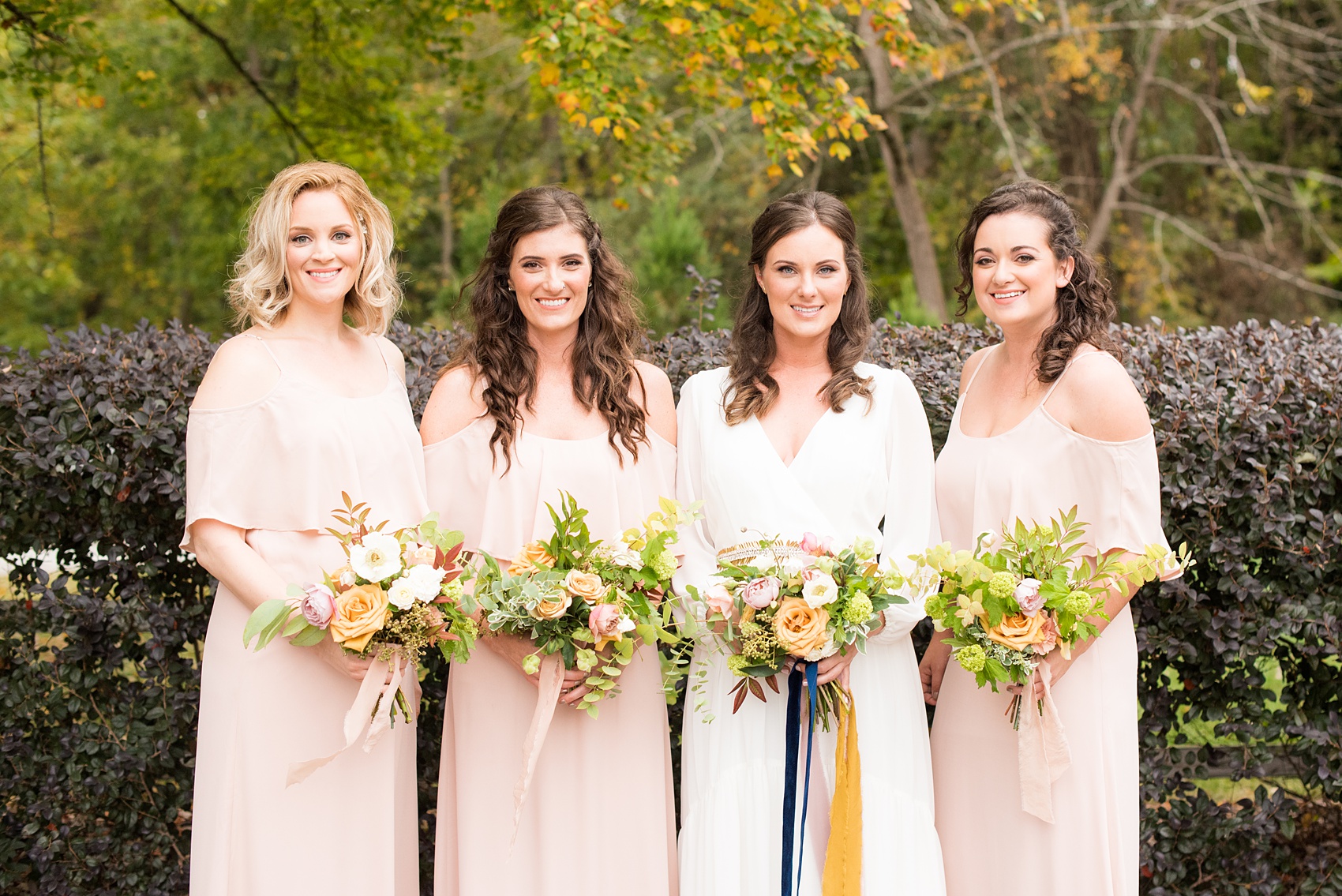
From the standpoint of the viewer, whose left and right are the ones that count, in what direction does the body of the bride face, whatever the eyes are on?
facing the viewer

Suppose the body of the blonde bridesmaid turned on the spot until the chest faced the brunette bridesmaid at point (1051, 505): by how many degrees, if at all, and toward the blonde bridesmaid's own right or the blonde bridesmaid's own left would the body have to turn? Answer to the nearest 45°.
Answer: approximately 45° to the blonde bridesmaid's own left

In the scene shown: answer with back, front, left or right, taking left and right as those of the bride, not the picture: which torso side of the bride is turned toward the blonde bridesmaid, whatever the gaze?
right

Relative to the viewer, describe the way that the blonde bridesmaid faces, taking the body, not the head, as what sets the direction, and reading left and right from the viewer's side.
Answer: facing the viewer and to the right of the viewer

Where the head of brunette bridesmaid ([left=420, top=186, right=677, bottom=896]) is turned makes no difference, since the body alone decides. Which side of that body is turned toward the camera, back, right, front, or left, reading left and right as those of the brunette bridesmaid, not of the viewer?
front

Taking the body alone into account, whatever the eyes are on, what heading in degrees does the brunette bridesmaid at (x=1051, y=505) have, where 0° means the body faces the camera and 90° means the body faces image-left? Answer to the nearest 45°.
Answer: approximately 45°

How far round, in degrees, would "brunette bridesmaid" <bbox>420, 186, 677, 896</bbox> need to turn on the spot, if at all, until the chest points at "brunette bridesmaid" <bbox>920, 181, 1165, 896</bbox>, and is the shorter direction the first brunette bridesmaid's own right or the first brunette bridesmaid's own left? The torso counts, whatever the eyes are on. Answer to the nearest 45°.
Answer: approximately 90° to the first brunette bridesmaid's own left

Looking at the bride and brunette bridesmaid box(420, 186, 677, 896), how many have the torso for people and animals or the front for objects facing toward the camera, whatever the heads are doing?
2
